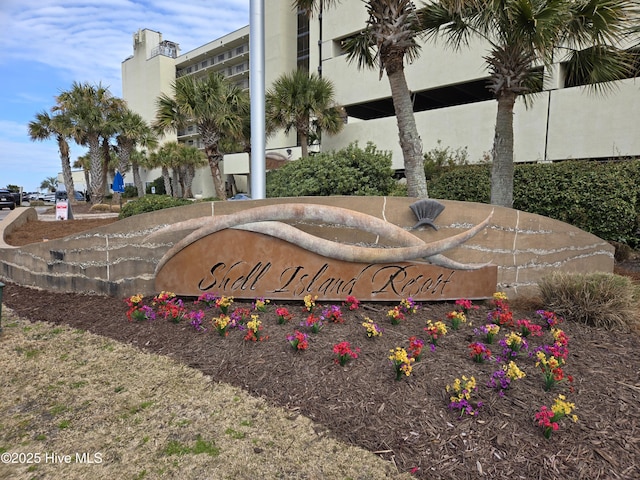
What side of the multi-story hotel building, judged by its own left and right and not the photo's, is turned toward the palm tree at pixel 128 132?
right

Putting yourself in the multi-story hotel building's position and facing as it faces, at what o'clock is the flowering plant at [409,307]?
The flowering plant is roughly at 11 o'clock from the multi-story hotel building.

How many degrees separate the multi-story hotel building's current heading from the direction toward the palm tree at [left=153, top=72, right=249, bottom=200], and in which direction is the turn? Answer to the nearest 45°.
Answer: approximately 45° to its right

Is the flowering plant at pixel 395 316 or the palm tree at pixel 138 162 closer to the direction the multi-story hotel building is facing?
the flowering plant

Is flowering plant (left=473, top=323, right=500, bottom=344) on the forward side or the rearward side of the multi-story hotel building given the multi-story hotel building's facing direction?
on the forward side

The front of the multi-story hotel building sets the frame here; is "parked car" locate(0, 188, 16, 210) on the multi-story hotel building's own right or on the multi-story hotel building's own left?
on the multi-story hotel building's own right

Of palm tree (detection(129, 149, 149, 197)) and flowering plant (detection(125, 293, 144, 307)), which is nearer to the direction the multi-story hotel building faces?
the flowering plant

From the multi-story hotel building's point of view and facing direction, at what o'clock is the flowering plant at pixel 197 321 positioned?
The flowering plant is roughly at 11 o'clock from the multi-story hotel building.

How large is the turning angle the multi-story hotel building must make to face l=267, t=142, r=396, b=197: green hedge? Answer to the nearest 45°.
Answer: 0° — it already faces it

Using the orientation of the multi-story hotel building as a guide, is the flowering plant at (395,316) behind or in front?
in front

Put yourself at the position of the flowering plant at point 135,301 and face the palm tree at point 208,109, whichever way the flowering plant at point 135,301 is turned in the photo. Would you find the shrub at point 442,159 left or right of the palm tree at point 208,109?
right

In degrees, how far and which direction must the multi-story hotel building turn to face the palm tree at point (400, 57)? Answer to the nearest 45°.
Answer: approximately 45° to its left

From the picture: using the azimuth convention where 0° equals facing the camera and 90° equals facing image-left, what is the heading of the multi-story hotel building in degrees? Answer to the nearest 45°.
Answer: approximately 45°
